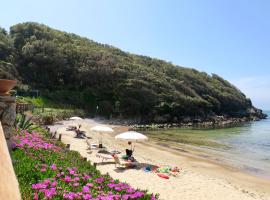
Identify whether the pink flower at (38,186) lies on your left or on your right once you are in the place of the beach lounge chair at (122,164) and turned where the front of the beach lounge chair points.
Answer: on your right

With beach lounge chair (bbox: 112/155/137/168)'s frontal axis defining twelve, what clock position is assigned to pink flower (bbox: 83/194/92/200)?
The pink flower is roughly at 3 o'clock from the beach lounge chair.

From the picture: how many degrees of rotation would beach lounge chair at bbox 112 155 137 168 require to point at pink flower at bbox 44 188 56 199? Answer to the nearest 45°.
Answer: approximately 90° to its right

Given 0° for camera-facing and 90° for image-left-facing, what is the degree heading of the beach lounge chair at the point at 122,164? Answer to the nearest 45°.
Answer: approximately 270°
